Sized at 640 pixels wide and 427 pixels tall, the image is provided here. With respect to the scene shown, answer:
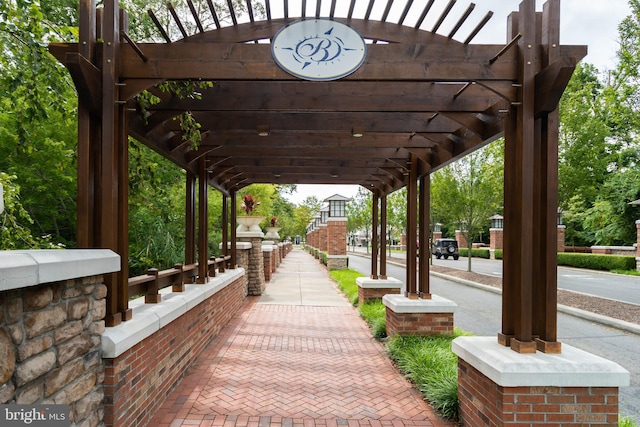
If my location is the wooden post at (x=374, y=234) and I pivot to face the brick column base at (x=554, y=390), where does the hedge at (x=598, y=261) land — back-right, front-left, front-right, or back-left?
back-left

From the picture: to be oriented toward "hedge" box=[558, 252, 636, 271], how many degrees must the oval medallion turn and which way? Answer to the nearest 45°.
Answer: approximately 135° to its left

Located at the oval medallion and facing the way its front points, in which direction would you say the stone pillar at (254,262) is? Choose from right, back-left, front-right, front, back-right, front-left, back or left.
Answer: back

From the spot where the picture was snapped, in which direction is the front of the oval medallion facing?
facing the viewer

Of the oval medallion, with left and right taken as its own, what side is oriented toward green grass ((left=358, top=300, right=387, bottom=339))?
back

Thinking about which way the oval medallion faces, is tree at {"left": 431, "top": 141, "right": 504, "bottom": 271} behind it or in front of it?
behind

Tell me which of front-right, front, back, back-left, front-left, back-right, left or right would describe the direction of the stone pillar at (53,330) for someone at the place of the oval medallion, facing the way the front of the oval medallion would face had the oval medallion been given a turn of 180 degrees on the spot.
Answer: back-left

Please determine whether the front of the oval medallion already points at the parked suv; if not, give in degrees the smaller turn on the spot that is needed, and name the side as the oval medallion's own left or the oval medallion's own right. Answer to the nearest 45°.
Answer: approximately 180°

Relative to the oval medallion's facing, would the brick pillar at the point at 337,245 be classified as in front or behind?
behind

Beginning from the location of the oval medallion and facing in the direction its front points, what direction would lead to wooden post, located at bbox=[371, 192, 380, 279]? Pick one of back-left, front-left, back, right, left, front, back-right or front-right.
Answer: back
